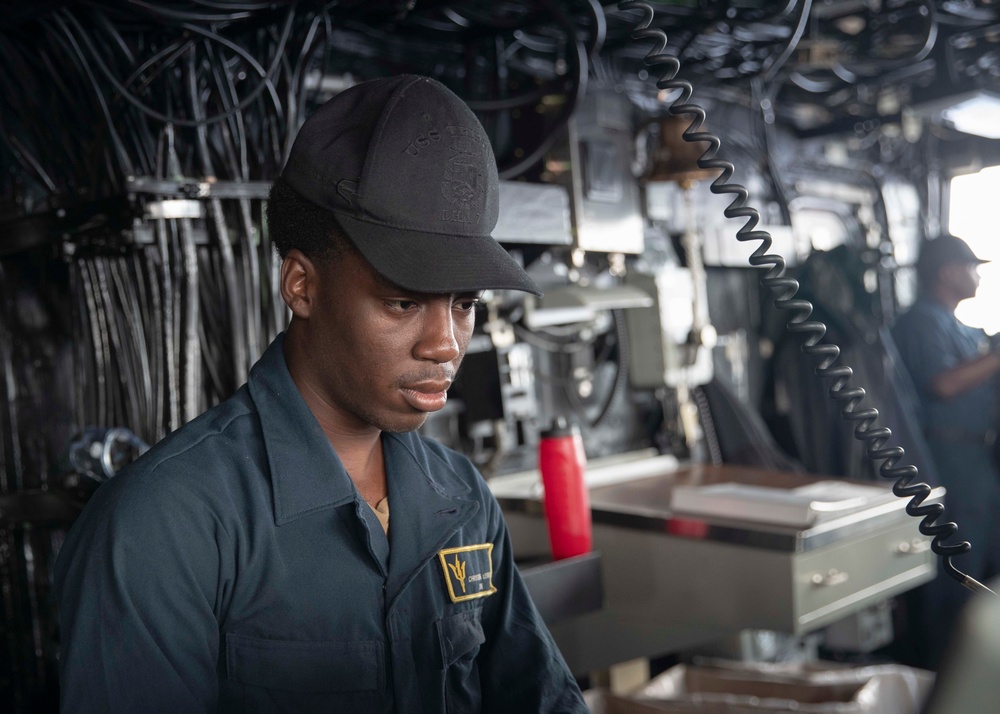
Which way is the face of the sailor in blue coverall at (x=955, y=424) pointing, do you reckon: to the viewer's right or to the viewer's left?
to the viewer's right

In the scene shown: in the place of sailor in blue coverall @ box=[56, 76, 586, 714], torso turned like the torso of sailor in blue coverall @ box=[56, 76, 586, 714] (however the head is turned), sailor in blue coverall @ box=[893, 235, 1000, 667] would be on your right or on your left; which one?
on your left

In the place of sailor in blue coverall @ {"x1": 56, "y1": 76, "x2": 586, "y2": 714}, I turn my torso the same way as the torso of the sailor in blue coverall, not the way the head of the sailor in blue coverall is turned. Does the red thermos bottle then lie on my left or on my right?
on my left

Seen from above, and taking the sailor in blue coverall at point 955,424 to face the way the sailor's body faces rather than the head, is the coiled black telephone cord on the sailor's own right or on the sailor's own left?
on the sailor's own right

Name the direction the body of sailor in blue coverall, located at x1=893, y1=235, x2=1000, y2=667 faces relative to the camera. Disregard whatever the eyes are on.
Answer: to the viewer's right

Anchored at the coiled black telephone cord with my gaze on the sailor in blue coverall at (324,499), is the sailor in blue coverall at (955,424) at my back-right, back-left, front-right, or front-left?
back-right

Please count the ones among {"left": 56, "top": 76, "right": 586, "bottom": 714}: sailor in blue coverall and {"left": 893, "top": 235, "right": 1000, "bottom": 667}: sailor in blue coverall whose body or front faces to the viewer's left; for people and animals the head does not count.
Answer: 0
